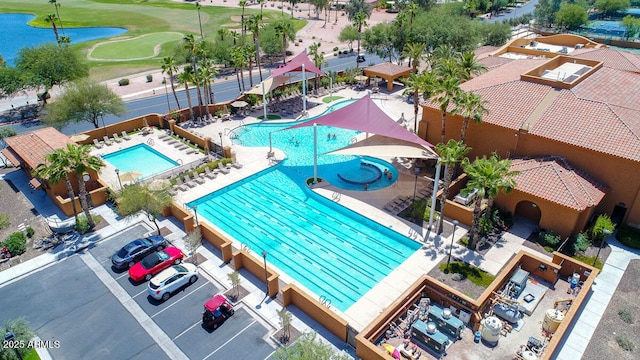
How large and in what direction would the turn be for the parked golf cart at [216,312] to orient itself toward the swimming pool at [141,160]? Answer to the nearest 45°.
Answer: approximately 45° to its left

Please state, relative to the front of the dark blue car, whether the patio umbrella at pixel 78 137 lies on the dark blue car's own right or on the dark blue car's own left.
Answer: on the dark blue car's own left

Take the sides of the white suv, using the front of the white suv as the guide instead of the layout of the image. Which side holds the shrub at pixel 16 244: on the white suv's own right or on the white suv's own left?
on the white suv's own left

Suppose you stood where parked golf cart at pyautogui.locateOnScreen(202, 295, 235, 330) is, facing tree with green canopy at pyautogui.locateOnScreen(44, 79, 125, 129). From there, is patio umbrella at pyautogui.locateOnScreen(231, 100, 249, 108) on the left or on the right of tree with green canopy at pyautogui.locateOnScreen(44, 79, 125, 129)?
right

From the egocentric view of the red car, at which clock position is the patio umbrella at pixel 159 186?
The patio umbrella is roughly at 11 o'clock from the red car.

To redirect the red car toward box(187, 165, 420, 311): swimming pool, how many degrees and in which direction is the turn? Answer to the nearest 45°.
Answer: approximately 45° to its right

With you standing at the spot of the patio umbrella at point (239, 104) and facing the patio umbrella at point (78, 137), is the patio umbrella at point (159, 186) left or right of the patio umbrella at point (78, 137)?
left

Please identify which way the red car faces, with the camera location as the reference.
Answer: facing away from the viewer and to the right of the viewer

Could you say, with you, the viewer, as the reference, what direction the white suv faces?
facing away from the viewer and to the right of the viewer

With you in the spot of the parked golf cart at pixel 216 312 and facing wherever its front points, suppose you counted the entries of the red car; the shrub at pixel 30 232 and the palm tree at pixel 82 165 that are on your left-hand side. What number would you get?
3
